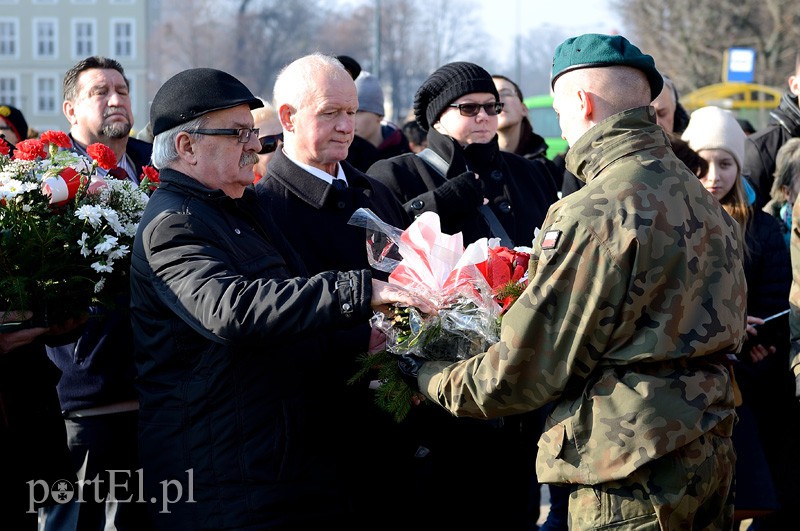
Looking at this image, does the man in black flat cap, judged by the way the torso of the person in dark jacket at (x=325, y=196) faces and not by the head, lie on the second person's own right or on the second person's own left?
on the second person's own right

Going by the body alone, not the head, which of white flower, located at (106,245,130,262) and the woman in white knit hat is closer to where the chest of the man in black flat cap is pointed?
the woman in white knit hat

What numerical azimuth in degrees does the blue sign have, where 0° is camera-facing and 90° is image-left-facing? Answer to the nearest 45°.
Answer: approximately 0°

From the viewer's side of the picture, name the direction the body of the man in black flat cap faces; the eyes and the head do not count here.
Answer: to the viewer's right

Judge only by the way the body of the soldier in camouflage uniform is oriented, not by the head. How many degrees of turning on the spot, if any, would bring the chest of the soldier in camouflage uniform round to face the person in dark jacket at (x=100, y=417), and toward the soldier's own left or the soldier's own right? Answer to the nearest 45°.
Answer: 0° — they already face them

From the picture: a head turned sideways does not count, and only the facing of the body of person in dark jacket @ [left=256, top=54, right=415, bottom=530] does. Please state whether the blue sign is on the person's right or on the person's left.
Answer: on the person's left

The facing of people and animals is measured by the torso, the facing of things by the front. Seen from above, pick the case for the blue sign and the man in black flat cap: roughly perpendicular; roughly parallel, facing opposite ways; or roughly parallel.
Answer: roughly perpendicular

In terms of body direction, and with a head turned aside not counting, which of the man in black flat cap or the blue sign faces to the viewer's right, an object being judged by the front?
the man in black flat cap

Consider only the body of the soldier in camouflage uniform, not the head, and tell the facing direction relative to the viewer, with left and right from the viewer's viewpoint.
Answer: facing away from the viewer and to the left of the viewer

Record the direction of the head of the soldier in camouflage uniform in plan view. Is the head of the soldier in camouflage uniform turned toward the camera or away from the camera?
away from the camera
